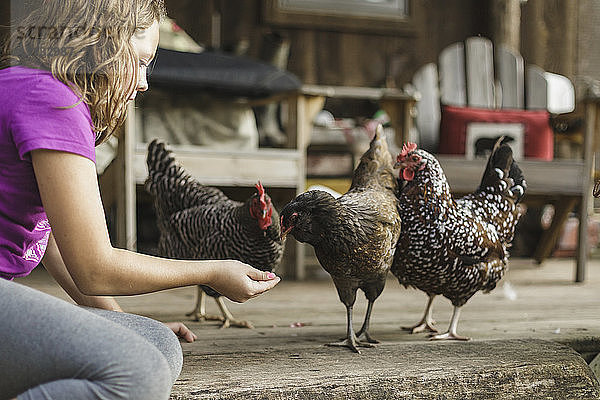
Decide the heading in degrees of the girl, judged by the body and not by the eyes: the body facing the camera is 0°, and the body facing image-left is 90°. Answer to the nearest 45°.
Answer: approximately 270°

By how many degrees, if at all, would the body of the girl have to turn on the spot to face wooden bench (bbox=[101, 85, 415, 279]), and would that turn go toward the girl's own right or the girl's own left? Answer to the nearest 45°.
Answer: approximately 90° to the girl's own left

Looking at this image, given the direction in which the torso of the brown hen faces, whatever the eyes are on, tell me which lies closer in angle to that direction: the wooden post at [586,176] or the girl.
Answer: the girl

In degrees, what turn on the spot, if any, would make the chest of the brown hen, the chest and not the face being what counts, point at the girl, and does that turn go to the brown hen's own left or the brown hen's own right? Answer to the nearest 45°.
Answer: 0° — it already faces them

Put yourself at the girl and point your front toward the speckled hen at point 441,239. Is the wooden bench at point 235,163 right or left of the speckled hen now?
left

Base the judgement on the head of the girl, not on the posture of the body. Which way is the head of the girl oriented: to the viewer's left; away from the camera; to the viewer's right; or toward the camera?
to the viewer's right

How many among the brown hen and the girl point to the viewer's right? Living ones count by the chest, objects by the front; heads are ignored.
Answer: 1

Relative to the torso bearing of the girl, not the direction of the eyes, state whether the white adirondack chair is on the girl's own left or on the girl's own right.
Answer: on the girl's own left

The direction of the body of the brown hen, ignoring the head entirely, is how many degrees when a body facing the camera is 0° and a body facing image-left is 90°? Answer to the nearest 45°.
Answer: approximately 45°

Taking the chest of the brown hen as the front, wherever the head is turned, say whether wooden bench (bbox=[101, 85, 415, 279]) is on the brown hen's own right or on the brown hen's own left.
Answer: on the brown hen's own right
